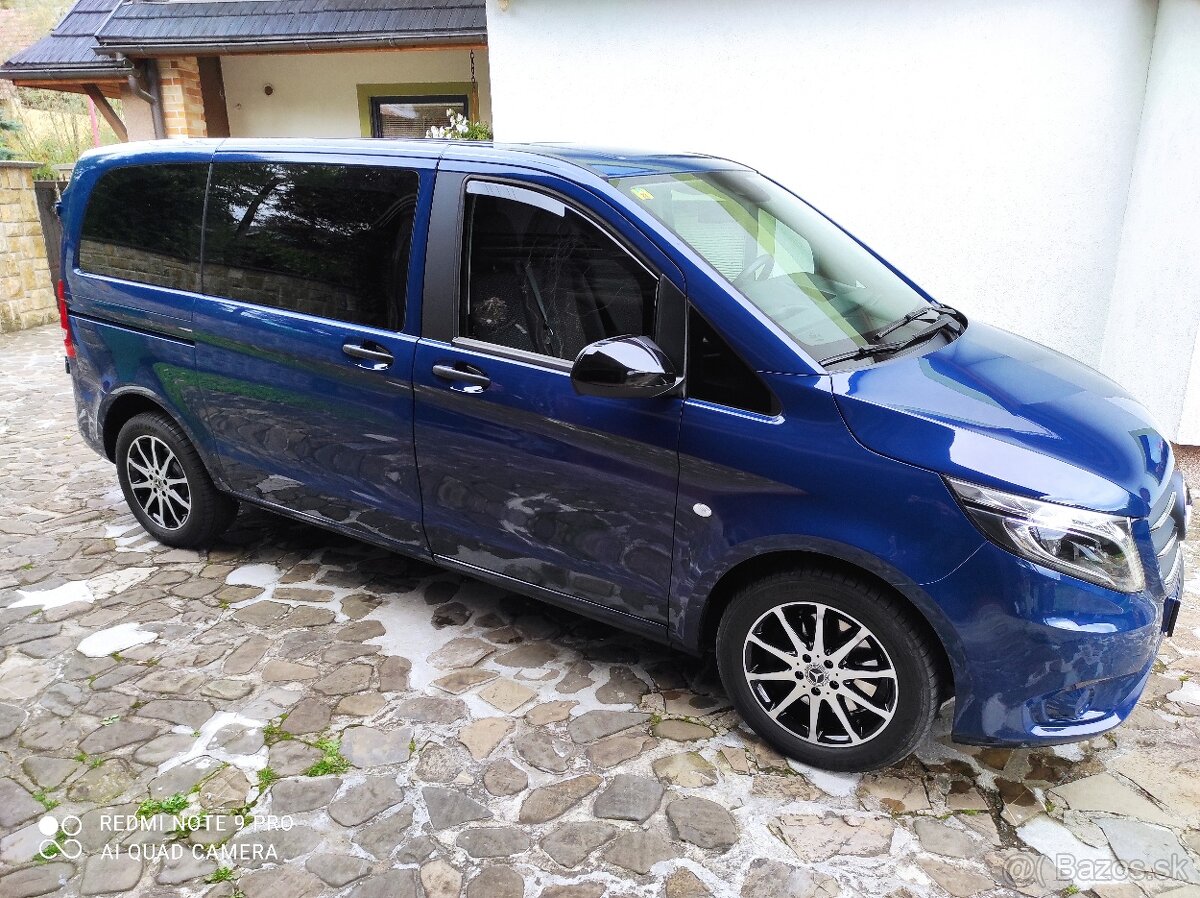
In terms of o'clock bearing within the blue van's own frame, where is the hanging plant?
The hanging plant is roughly at 7 o'clock from the blue van.

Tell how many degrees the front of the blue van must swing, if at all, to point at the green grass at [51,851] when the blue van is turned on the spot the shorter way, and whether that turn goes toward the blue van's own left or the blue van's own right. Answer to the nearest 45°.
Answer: approximately 90° to the blue van's own right

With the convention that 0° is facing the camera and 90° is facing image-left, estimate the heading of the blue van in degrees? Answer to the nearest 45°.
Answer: approximately 315°
